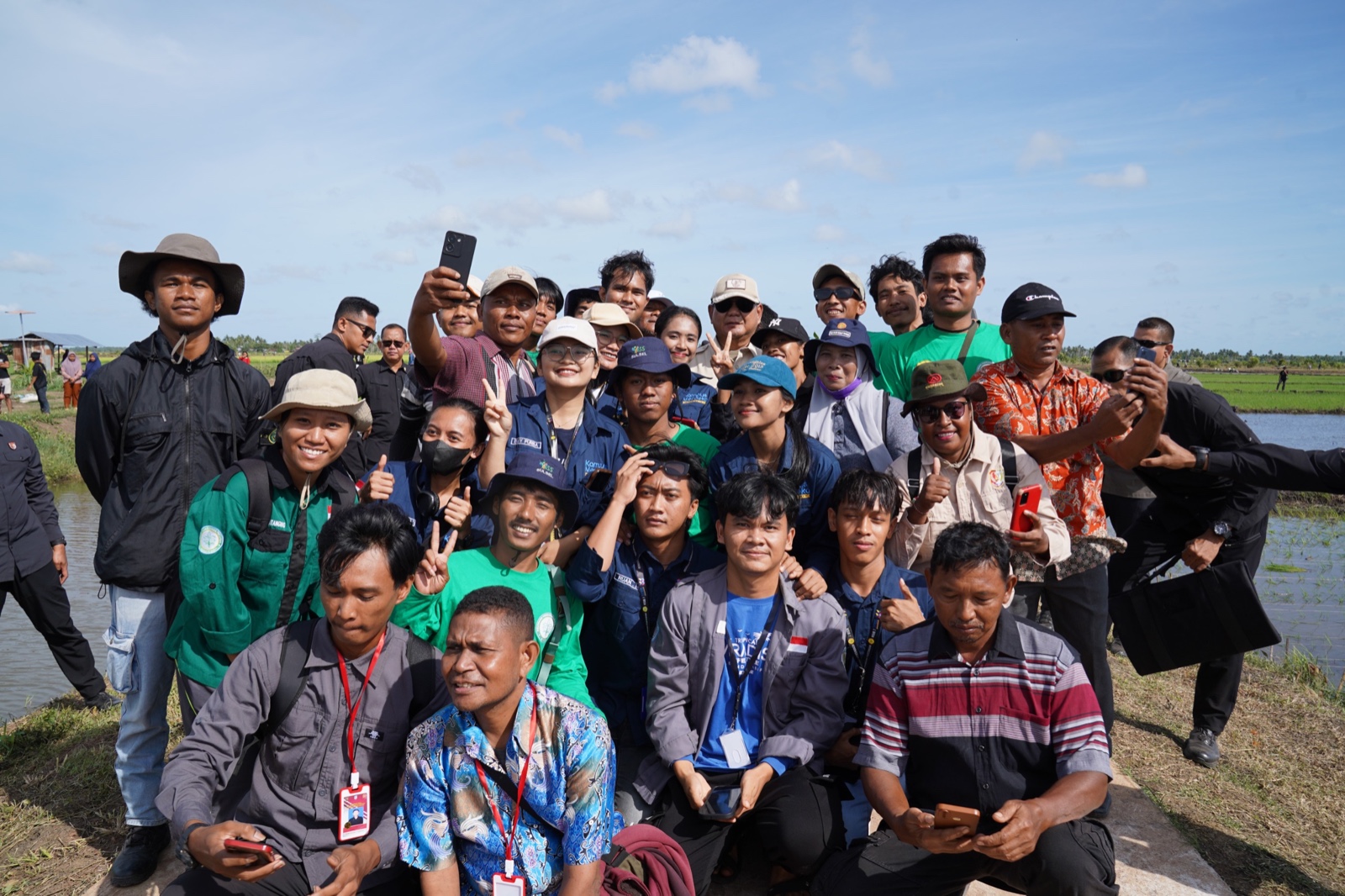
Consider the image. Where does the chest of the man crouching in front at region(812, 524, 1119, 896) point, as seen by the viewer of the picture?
toward the camera

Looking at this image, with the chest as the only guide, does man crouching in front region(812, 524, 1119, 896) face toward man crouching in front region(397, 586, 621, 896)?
no

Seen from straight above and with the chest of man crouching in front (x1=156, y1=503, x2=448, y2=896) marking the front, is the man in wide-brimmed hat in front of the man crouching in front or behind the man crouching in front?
behind

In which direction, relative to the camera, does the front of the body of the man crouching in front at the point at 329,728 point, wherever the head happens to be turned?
toward the camera

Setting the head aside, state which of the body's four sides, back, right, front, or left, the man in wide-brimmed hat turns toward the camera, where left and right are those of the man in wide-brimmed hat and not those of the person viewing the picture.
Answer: front

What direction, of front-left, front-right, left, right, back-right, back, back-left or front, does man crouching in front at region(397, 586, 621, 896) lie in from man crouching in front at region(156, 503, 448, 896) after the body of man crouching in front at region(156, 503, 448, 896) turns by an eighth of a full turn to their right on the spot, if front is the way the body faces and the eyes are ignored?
left

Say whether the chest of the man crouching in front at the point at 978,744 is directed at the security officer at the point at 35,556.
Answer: no

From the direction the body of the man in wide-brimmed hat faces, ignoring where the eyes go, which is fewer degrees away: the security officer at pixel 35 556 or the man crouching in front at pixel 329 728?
the man crouching in front

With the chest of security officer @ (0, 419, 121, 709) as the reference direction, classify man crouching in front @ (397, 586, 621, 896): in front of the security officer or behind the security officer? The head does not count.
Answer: in front

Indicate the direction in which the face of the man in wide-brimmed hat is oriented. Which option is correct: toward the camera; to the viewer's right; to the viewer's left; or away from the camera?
toward the camera

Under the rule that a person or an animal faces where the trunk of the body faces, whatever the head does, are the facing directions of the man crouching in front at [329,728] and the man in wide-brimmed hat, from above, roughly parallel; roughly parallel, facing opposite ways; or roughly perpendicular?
roughly parallel

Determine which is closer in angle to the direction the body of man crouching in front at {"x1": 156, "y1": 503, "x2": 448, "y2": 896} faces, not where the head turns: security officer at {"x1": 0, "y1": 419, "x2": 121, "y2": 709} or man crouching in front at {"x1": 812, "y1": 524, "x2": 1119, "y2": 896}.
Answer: the man crouching in front

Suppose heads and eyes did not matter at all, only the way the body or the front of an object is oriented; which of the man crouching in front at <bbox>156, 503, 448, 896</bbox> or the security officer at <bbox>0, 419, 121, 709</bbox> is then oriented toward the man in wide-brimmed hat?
the security officer

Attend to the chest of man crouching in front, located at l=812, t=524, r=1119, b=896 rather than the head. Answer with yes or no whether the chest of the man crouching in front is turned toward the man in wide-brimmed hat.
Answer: no

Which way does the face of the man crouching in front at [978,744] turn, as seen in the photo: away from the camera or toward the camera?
toward the camera
